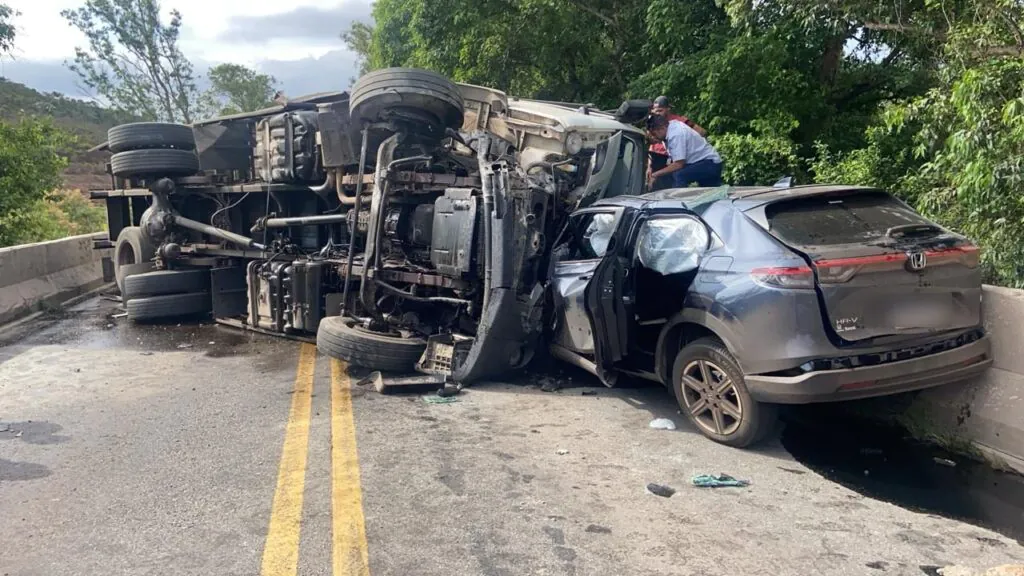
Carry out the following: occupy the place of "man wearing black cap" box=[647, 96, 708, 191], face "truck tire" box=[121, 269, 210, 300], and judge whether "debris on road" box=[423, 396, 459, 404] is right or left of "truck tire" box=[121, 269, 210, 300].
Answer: left

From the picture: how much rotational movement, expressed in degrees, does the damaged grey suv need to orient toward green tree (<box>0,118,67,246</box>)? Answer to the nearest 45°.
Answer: approximately 45° to its left

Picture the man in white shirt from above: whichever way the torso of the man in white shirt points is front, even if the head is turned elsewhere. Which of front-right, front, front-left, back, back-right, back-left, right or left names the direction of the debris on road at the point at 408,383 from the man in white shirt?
front-left

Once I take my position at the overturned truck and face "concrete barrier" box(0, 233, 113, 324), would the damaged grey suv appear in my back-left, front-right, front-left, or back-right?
back-left

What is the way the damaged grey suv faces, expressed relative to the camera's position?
facing away from the viewer and to the left of the viewer

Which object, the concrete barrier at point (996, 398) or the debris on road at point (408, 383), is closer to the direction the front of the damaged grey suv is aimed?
the debris on road

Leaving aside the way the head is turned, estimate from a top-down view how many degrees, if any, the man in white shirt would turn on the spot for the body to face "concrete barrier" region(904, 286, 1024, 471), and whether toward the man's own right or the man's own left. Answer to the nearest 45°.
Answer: approximately 135° to the man's own left

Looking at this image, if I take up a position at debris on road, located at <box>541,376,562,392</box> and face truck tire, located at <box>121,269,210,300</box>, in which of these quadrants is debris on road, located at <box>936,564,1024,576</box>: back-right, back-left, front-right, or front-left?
back-left

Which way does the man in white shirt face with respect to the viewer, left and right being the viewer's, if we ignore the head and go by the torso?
facing to the left of the viewer

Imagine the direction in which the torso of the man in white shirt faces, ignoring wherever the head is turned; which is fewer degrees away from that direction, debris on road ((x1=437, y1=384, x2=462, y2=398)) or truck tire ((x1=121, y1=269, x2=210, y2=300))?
the truck tire

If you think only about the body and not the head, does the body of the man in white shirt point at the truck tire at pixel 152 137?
yes

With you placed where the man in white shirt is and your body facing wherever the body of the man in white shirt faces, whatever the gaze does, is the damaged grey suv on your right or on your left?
on your left

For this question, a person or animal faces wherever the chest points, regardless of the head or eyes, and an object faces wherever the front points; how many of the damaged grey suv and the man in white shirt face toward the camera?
0
